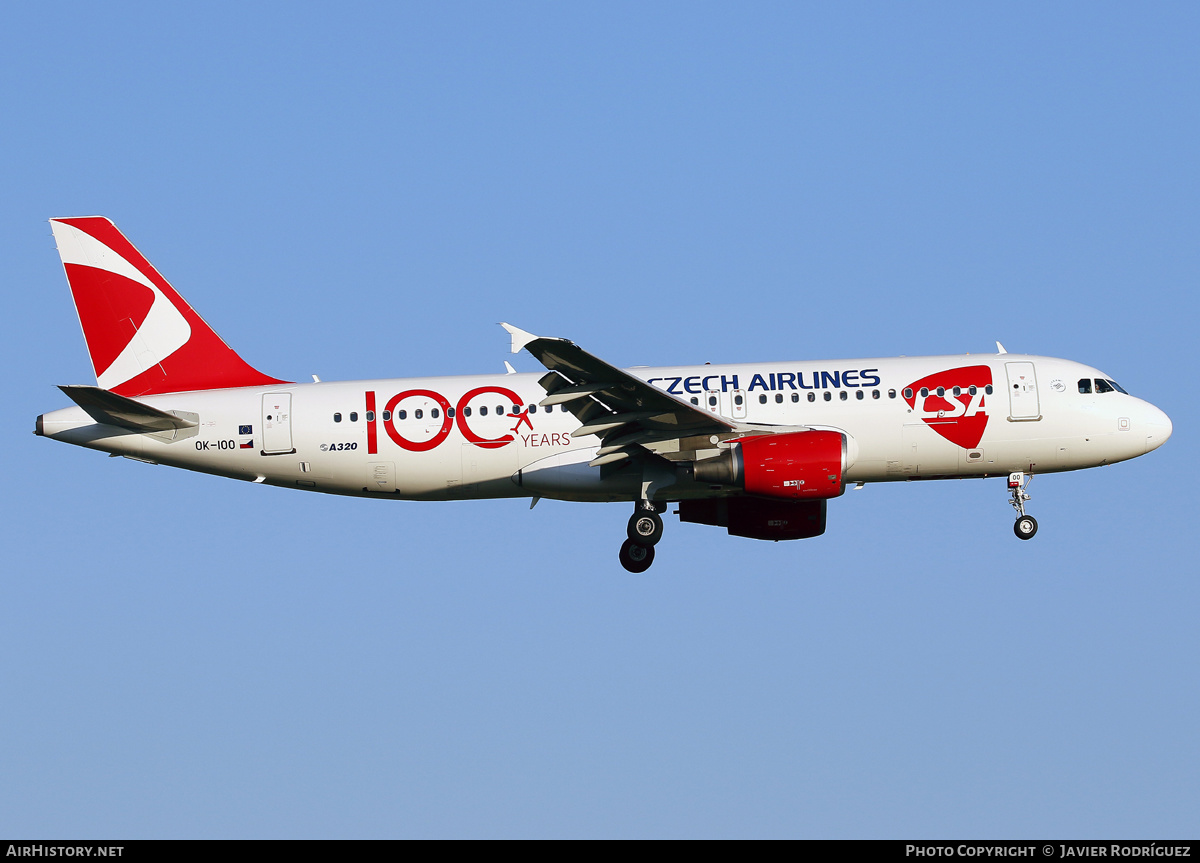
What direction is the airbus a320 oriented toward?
to the viewer's right
